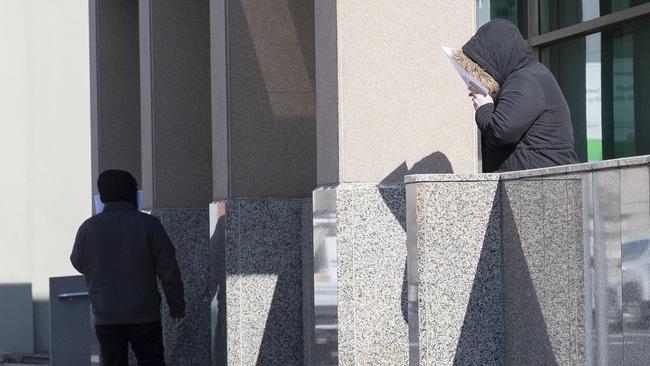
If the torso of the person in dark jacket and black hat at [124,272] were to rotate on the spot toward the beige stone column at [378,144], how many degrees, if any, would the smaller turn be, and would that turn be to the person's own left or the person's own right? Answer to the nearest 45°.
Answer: approximately 135° to the person's own right

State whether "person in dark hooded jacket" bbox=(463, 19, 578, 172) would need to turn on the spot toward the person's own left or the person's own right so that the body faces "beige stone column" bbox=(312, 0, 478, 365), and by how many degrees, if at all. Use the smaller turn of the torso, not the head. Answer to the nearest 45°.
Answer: approximately 45° to the person's own right

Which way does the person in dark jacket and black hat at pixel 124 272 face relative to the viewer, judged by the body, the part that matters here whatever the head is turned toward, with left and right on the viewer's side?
facing away from the viewer

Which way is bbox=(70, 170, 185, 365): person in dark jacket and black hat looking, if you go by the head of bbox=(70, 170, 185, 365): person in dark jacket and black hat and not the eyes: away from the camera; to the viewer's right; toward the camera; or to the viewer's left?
away from the camera

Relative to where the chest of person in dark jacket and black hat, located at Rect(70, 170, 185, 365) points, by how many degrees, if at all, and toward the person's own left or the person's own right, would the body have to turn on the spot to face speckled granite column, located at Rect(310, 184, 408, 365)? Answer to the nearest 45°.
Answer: approximately 135° to the person's own right

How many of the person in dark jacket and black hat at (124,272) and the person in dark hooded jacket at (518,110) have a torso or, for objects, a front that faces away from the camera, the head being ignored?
1

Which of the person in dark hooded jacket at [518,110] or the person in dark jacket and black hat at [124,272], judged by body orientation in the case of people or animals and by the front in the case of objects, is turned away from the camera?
the person in dark jacket and black hat at [124,272]

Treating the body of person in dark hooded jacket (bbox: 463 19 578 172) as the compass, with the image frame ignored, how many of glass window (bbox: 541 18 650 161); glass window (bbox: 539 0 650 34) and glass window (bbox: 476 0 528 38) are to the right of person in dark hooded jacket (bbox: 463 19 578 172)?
3

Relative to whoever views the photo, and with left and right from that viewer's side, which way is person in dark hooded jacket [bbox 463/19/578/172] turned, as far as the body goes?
facing to the left of the viewer
